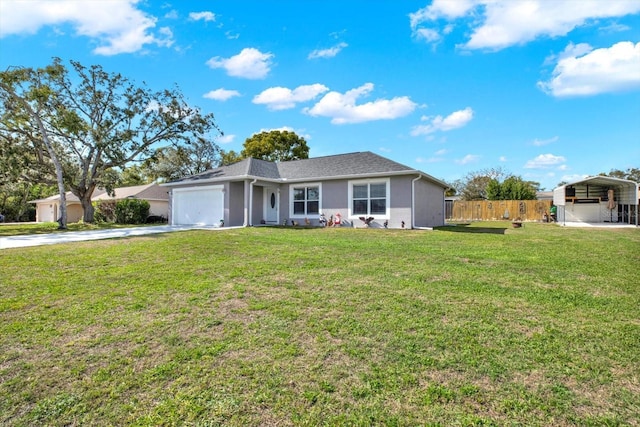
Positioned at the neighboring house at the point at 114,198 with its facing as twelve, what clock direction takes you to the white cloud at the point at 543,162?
The white cloud is roughly at 8 o'clock from the neighboring house.

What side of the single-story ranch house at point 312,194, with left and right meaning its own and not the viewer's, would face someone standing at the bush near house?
right

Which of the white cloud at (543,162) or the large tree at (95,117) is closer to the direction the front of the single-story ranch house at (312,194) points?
the large tree

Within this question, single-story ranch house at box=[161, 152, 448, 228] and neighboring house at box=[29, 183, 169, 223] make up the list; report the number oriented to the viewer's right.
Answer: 0

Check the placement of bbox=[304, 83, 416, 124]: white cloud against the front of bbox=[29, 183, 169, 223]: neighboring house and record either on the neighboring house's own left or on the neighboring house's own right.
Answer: on the neighboring house's own left

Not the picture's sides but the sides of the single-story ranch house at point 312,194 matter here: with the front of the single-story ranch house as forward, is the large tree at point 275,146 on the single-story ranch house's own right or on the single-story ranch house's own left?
on the single-story ranch house's own right

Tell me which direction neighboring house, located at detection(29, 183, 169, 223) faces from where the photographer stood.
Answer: facing the viewer and to the left of the viewer

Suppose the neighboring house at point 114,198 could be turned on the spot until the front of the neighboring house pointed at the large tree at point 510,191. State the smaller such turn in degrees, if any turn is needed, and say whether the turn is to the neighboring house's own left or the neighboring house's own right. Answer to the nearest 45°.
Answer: approximately 90° to the neighboring house's own left
